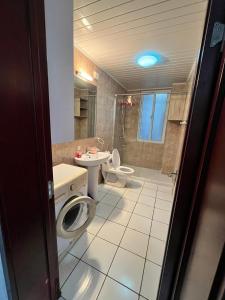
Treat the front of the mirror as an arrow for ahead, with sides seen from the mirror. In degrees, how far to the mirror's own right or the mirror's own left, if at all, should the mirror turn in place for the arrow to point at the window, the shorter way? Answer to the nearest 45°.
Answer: approximately 90° to the mirror's own left

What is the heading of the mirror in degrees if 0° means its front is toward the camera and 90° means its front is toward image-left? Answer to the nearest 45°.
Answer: approximately 315°
